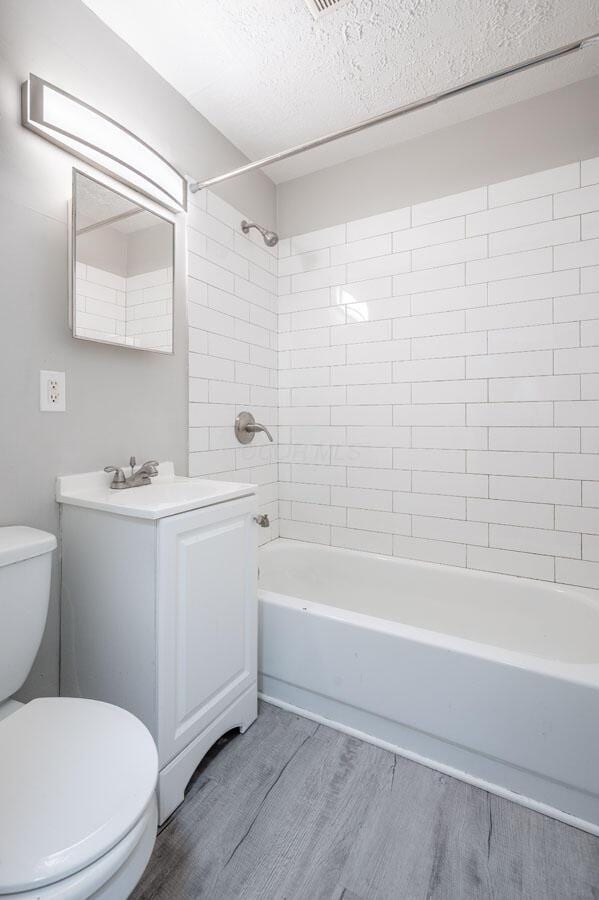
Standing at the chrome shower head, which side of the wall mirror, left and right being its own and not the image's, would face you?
left

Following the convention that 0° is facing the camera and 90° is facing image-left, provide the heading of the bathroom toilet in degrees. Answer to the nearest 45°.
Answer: approximately 315°

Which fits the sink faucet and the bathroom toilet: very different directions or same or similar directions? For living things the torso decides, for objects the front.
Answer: same or similar directions

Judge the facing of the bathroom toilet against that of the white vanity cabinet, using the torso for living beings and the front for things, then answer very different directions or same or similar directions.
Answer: same or similar directions

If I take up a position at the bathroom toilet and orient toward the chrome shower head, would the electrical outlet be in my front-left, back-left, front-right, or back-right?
front-left

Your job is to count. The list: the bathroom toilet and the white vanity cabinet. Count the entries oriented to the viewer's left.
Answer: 0

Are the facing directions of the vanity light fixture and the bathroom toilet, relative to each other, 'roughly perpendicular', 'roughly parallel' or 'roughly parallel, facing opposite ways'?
roughly parallel

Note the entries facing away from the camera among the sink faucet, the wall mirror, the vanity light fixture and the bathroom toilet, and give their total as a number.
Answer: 0

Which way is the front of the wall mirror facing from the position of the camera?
facing the viewer and to the right of the viewer

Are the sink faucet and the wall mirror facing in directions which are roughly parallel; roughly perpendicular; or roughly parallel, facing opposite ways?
roughly parallel

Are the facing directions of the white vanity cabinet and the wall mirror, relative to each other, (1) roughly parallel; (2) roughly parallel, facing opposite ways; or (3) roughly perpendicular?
roughly parallel
